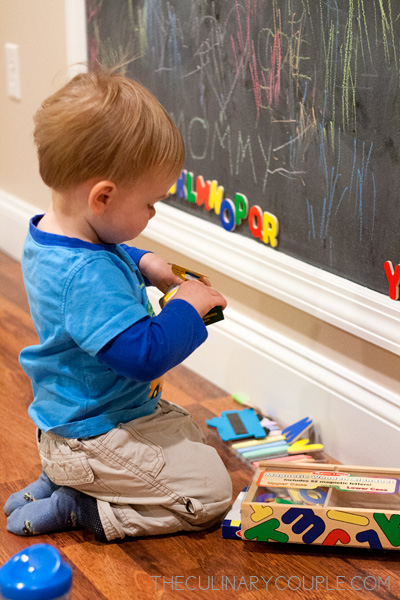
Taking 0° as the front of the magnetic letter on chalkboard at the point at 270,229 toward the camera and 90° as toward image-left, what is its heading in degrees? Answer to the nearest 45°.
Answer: approximately 45°

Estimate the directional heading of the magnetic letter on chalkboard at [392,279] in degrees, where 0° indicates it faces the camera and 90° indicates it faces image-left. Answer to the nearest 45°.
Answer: approximately 45°

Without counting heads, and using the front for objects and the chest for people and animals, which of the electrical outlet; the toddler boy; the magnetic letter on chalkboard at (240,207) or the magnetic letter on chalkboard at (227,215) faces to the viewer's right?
the toddler boy

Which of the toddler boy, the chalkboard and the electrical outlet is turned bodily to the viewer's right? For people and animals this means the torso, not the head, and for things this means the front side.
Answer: the toddler boy

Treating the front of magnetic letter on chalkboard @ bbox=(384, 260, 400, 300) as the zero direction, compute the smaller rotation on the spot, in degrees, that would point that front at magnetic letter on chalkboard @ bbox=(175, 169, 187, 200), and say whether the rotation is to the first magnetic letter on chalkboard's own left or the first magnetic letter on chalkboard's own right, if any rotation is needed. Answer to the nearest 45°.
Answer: approximately 90° to the first magnetic letter on chalkboard's own right

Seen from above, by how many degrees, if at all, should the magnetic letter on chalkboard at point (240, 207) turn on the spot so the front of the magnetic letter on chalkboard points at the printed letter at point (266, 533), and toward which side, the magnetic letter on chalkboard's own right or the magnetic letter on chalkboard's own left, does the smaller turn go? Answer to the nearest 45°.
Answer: approximately 45° to the magnetic letter on chalkboard's own left

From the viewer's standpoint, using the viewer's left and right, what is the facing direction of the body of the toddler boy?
facing to the right of the viewer
